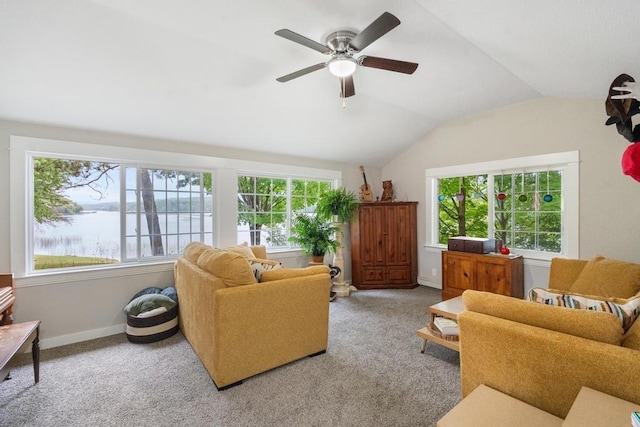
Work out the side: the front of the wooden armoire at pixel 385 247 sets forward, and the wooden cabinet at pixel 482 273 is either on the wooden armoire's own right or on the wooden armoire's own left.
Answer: on the wooden armoire's own left

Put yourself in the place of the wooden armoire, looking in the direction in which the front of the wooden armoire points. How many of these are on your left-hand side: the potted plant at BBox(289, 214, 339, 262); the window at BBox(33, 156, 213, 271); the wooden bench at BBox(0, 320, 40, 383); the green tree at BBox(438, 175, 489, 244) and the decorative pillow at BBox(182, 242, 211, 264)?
1

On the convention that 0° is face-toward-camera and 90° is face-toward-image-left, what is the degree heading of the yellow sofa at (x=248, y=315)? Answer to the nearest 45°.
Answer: approximately 225°

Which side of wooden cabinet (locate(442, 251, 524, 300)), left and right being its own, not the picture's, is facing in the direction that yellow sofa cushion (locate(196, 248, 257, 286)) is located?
front

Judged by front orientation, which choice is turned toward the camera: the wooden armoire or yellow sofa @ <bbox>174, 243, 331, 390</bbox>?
the wooden armoire

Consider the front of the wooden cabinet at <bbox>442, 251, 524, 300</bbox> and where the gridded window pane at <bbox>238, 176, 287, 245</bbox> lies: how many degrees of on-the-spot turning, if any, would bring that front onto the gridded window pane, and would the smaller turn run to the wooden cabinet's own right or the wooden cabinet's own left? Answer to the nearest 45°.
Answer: approximately 45° to the wooden cabinet's own right

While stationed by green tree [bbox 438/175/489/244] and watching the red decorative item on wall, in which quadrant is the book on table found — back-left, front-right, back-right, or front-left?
front-right

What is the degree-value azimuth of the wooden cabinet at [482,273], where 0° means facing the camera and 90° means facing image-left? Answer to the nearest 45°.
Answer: approximately 45°

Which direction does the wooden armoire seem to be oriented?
toward the camera

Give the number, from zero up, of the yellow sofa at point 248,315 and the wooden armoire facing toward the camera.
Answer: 1

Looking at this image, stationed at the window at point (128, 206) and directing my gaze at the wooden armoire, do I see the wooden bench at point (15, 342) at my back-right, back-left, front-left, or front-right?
back-right

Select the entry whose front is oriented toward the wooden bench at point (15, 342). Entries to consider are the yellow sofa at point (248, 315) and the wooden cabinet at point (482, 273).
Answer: the wooden cabinet
